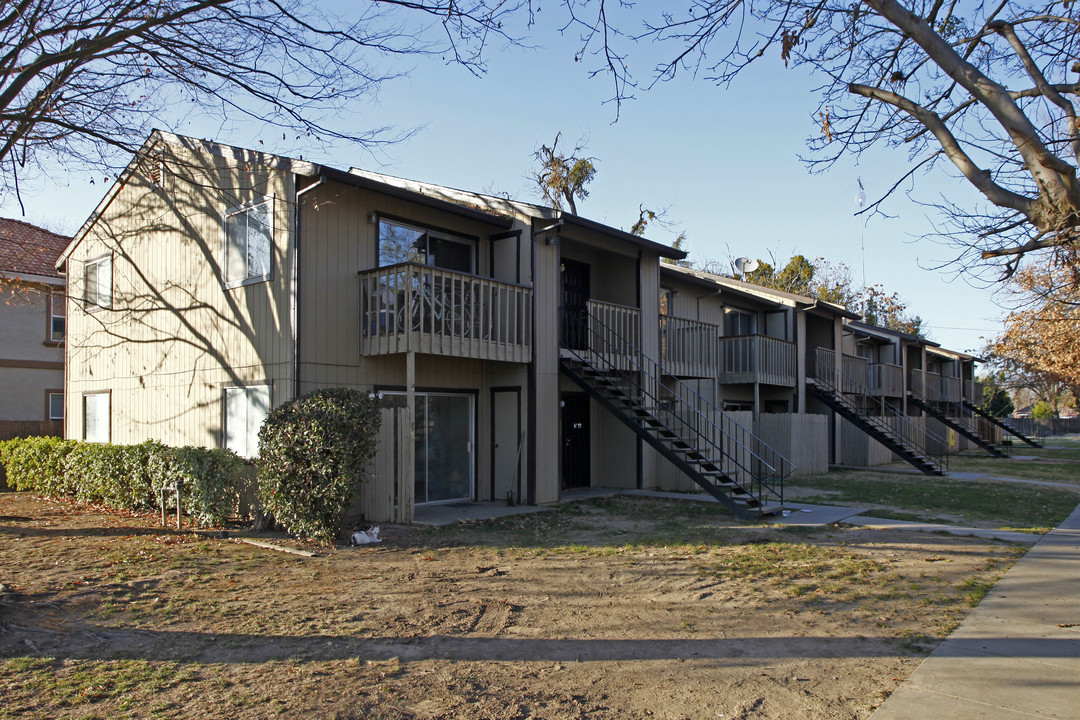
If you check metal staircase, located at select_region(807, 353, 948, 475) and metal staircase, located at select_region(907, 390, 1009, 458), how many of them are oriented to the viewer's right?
2

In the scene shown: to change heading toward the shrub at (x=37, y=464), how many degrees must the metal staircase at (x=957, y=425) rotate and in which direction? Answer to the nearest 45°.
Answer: approximately 135° to its right

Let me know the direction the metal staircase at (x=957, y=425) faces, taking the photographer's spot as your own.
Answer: facing to the right of the viewer

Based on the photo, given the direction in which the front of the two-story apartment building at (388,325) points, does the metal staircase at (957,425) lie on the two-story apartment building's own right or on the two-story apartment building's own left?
on the two-story apartment building's own left

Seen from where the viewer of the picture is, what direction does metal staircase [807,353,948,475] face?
facing to the right of the viewer

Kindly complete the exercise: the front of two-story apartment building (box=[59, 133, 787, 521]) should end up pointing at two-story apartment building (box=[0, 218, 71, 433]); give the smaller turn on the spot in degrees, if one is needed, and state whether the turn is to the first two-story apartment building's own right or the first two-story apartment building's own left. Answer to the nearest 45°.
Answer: approximately 180°
